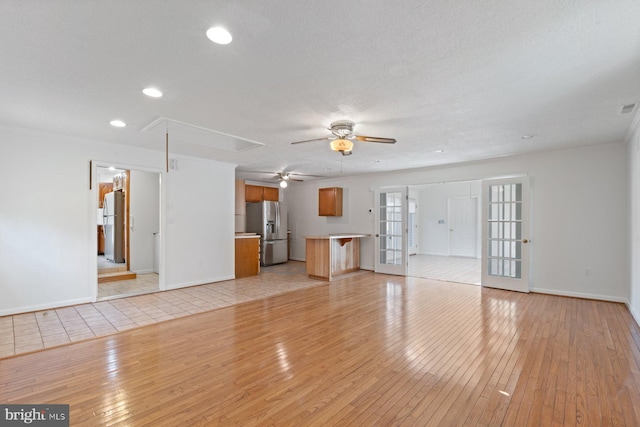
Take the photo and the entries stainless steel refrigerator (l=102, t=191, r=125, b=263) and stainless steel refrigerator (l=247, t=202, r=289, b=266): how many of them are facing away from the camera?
0

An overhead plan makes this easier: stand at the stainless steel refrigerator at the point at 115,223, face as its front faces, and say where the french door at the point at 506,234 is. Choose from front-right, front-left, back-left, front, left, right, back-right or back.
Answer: left

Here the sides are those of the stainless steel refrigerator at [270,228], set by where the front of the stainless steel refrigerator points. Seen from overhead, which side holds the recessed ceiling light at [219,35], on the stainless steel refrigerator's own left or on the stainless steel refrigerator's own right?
on the stainless steel refrigerator's own right

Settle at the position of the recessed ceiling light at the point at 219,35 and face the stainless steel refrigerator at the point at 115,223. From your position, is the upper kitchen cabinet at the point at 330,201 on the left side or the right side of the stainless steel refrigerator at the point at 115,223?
right

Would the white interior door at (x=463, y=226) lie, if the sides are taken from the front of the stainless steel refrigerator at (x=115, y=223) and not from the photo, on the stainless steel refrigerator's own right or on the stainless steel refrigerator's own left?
on the stainless steel refrigerator's own left

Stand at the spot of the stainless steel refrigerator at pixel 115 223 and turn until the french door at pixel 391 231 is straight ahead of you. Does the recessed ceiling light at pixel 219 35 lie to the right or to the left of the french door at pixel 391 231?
right

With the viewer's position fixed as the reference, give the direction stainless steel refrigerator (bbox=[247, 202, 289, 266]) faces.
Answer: facing the viewer and to the right of the viewer

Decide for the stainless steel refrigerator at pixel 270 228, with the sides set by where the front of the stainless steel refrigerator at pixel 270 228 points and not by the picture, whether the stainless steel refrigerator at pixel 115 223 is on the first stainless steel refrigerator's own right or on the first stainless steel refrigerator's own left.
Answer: on the first stainless steel refrigerator's own right

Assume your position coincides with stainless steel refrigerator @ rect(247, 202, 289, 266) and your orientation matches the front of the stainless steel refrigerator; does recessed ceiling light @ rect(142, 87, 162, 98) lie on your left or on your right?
on your right

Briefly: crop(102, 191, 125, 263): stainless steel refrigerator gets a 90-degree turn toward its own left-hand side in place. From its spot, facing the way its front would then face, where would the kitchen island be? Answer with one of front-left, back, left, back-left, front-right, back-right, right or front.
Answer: front

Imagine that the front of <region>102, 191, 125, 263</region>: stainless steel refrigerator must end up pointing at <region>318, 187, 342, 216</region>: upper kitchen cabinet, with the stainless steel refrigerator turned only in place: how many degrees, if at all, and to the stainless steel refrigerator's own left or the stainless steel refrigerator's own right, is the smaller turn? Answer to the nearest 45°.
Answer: approximately 90° to the stainless steel refrigerator's own left

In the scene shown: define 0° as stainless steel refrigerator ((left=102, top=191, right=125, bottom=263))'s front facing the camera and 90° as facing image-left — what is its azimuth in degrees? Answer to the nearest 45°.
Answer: approximately 45°
